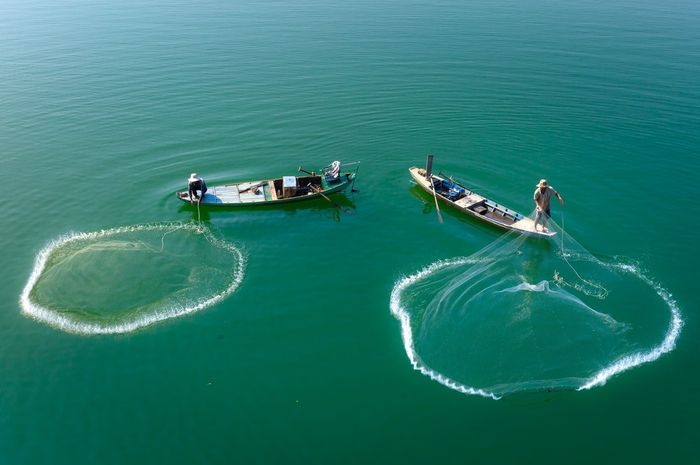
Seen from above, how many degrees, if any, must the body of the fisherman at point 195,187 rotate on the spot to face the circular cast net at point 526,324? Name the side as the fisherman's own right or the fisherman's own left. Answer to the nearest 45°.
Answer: approximately 45° to the fisherman's own left

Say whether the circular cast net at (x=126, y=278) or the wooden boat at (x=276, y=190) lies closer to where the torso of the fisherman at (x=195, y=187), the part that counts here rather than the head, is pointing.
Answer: the circular cast net

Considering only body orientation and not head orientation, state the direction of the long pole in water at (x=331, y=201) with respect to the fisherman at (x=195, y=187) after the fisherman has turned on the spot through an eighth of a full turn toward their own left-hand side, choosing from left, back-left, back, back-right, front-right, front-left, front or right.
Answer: front-left

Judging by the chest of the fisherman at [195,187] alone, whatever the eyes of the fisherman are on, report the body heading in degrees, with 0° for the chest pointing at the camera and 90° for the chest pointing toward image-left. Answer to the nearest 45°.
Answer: approximately 0°
